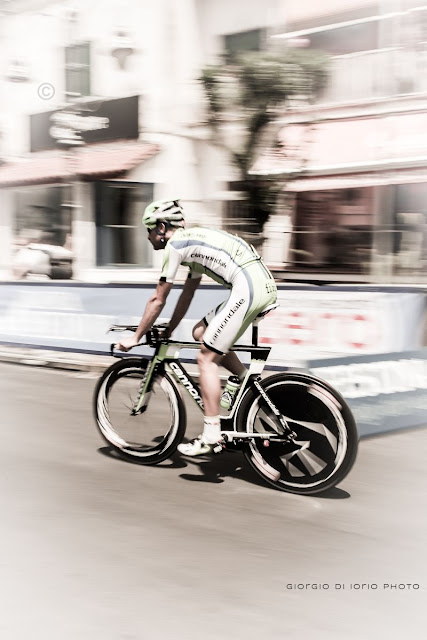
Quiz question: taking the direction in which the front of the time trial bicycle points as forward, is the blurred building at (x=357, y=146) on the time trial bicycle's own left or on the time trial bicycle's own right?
on the time trial bicycle's own right

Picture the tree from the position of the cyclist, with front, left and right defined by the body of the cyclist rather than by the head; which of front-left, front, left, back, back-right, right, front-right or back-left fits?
front-right

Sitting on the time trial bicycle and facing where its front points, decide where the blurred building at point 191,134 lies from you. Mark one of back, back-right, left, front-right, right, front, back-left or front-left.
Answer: front-right

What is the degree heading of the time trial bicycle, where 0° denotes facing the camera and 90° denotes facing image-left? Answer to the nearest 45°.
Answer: approximately 135°

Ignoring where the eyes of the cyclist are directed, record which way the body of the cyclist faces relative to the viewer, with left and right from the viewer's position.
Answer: facing away from the viewer and to the left of the viewer

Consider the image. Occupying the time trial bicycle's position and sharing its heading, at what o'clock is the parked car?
The parked car is roughly at 1 o'clock from the time trial bicycle.
